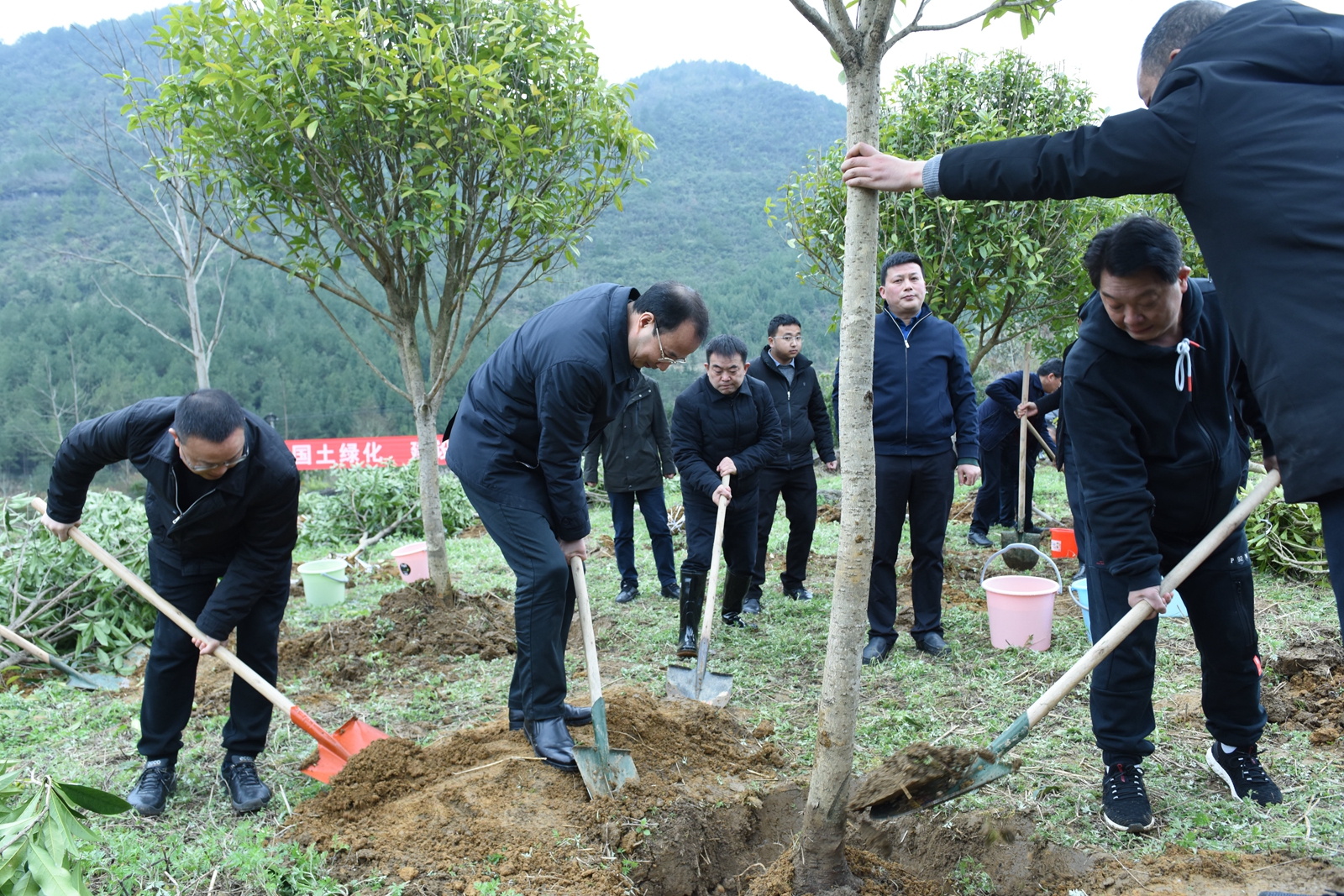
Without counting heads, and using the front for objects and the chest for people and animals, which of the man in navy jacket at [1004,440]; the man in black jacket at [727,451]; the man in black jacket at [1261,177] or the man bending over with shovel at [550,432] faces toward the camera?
the man in black jacket at [727,451]

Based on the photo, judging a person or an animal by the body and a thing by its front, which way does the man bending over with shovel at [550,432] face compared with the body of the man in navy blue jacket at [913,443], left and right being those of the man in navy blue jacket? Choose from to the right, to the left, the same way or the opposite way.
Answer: to the left

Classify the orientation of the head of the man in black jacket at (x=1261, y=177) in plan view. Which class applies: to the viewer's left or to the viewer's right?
to the viewer's left

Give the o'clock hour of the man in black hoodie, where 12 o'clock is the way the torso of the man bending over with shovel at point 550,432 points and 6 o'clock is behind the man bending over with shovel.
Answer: The man in black hoodie is roughly at 1 o'clock from the man bending over with shovel.

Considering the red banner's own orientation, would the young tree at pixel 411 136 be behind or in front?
in front

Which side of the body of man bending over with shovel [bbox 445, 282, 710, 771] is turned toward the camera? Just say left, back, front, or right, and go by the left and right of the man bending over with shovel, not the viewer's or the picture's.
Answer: right

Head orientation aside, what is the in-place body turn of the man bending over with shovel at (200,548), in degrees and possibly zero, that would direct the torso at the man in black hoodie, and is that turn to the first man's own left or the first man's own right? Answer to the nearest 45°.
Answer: approximately 45° to the first man's own left

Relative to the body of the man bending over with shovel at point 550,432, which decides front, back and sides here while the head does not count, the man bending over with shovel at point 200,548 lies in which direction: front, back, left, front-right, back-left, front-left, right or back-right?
back

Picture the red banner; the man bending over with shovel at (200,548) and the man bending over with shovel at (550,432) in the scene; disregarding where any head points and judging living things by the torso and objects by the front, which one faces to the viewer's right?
the man bending over with shovel at (550,432)

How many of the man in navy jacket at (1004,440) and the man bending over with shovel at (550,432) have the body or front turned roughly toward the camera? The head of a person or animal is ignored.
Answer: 0

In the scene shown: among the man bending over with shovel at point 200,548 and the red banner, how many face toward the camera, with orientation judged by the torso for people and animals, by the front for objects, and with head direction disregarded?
2
